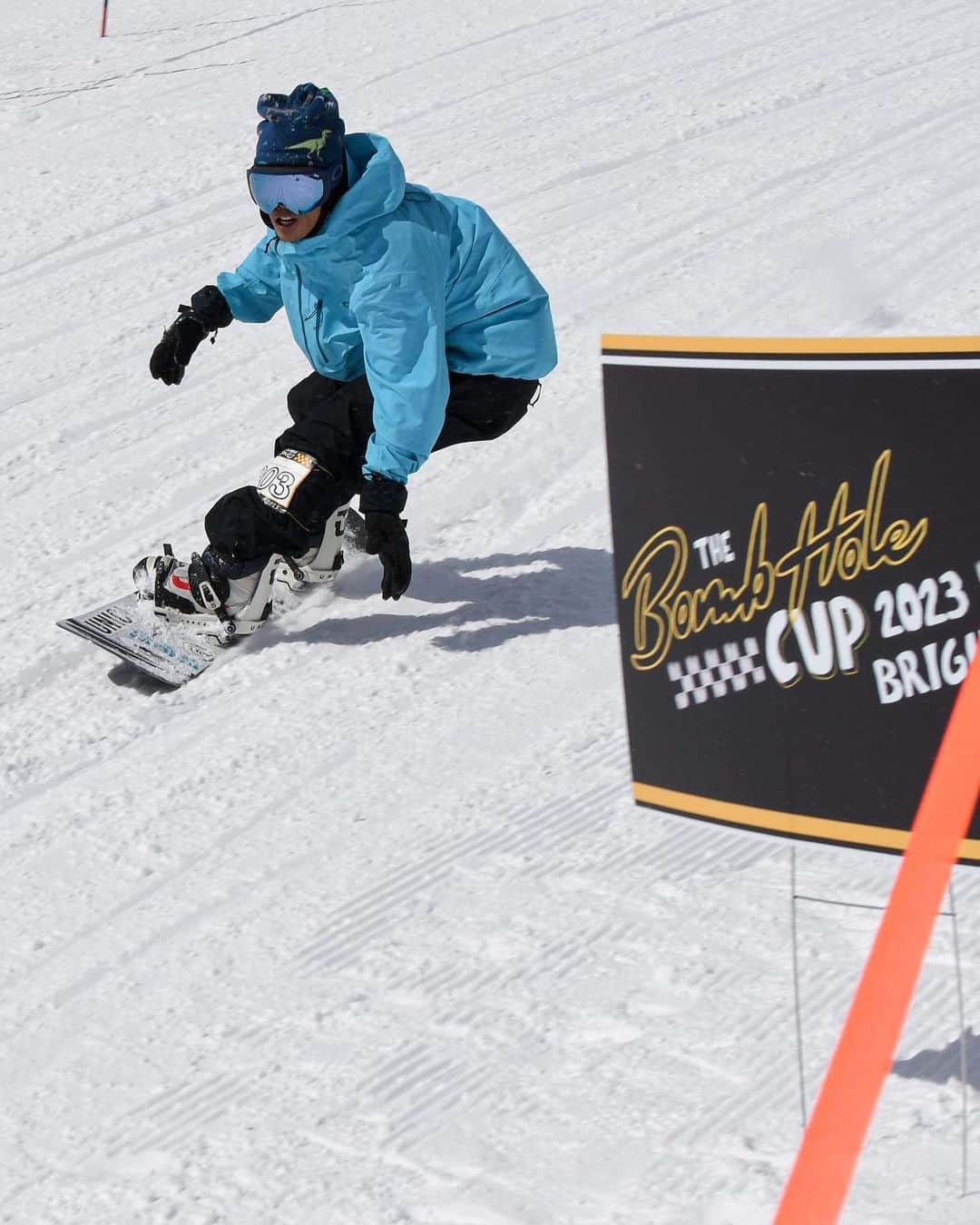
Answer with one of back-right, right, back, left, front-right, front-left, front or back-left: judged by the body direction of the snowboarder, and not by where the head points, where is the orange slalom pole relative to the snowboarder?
front-left

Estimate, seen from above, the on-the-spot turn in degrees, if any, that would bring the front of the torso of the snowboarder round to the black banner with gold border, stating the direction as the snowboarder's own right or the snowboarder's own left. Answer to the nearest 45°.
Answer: approximately 45° to the snowboarder's own left

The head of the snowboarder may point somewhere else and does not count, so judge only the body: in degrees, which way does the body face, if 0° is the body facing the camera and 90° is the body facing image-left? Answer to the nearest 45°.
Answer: approximately 45°
